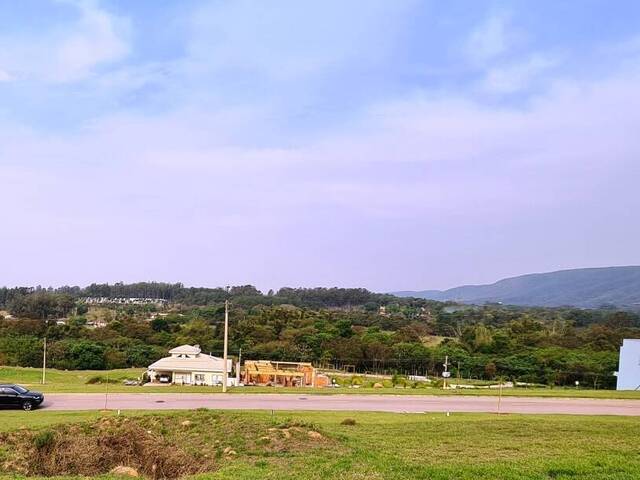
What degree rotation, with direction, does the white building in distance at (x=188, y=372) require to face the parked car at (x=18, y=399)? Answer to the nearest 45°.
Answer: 0° — it already faces it

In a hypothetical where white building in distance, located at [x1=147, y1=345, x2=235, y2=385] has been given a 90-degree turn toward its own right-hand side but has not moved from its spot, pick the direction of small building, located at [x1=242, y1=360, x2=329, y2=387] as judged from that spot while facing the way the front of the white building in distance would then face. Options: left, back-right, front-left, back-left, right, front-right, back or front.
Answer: back

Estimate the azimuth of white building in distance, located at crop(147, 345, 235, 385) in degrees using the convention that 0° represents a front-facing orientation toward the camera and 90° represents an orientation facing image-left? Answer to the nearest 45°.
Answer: approximately 0°
